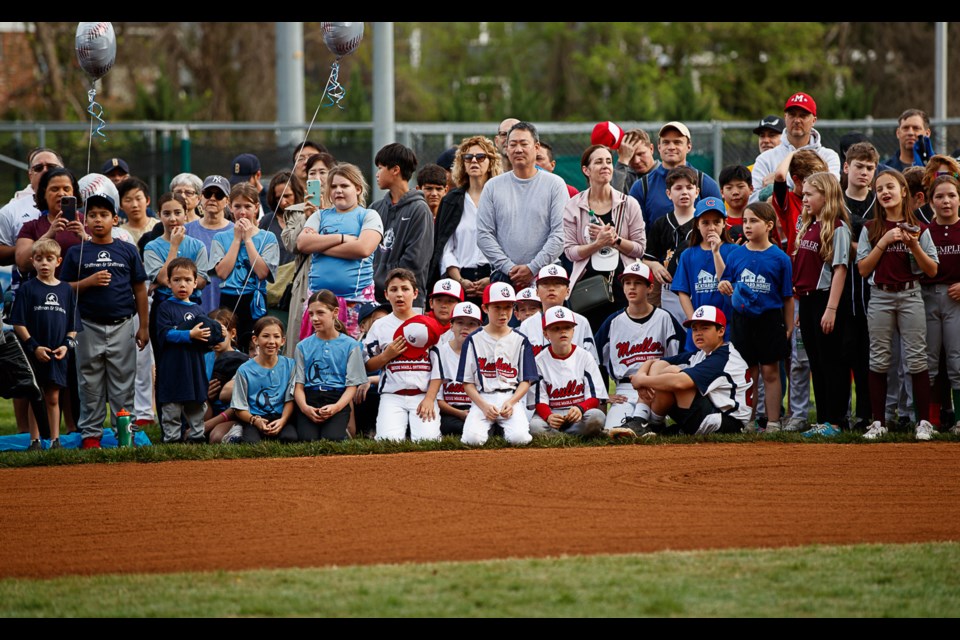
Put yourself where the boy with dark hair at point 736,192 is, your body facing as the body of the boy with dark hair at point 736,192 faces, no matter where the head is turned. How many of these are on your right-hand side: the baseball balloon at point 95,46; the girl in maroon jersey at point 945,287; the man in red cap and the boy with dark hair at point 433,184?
2

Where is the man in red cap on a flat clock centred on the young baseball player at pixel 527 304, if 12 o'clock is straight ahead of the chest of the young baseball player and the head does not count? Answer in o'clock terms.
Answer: The man in red cap is roughly at 8 o'clock from the young baseball player.

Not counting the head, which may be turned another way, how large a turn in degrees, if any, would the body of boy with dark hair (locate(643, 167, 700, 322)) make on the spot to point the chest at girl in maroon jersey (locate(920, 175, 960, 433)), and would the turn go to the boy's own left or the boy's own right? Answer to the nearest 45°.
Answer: approximately 45° to the boy's own left

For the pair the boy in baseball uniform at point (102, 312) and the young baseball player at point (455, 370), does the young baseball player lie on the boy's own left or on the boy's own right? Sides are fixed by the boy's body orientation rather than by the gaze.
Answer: on the boy's own left

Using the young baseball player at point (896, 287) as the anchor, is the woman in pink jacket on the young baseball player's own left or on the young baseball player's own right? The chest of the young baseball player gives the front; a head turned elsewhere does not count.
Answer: on the young baseball player's own right

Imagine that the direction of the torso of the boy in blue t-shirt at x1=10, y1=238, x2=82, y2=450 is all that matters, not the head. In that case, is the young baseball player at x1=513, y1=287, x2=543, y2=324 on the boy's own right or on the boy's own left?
on the boy's own left

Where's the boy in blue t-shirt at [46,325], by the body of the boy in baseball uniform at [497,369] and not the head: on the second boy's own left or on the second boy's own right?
on the second boy's own right

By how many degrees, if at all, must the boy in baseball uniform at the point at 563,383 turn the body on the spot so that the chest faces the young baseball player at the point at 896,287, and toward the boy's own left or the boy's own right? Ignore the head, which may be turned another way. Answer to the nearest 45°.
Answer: approximately 90° to the boy's own left
